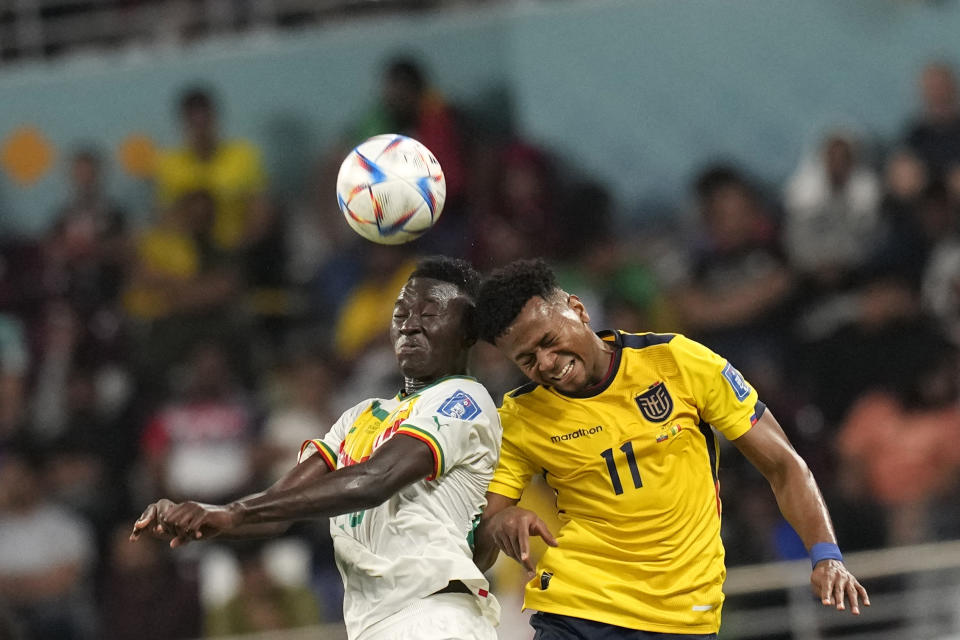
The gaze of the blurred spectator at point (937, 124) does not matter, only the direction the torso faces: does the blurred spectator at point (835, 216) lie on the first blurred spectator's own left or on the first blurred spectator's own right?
on the first blurred spectator's own right

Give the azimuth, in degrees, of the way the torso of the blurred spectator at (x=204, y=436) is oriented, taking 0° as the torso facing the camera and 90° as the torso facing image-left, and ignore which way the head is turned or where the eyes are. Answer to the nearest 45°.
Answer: approximately 0°

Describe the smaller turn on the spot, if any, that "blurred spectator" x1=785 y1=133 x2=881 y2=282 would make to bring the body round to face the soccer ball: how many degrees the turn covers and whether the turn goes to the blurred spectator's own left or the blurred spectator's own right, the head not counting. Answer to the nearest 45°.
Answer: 0° — they already face it

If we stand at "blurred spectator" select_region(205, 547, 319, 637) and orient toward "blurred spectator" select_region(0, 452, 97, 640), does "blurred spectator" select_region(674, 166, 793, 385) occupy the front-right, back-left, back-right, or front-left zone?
back-right

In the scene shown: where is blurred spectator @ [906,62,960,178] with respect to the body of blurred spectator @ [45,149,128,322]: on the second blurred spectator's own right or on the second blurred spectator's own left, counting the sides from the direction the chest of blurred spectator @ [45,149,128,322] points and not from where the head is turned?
on the second blurred spectator's own left
